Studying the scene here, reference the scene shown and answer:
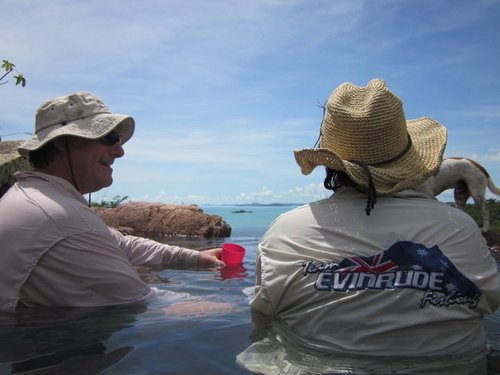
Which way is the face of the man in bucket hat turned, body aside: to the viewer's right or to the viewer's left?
to the viewer's right

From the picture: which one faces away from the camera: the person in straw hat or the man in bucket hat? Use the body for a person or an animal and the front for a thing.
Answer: the person in straw hat

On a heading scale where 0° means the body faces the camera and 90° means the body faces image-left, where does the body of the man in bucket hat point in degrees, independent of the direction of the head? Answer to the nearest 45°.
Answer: approximately 270°

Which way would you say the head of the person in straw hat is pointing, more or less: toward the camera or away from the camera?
away from the camera

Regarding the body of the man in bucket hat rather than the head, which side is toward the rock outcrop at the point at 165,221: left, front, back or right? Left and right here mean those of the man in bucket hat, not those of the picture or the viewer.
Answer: left

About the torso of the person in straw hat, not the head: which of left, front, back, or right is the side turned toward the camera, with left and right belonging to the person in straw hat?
back

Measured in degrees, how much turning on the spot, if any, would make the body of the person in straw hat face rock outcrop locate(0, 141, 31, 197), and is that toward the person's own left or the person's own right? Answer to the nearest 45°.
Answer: approximately 45° to the person's own left

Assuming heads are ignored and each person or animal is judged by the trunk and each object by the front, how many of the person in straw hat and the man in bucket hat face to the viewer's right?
1

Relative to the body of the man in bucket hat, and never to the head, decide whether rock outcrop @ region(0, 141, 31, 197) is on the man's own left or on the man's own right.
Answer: on the man's own left

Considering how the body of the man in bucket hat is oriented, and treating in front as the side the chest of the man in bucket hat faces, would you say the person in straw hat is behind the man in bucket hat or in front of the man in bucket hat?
in front

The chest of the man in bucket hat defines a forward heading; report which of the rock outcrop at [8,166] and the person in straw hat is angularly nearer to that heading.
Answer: the person in straw hat
